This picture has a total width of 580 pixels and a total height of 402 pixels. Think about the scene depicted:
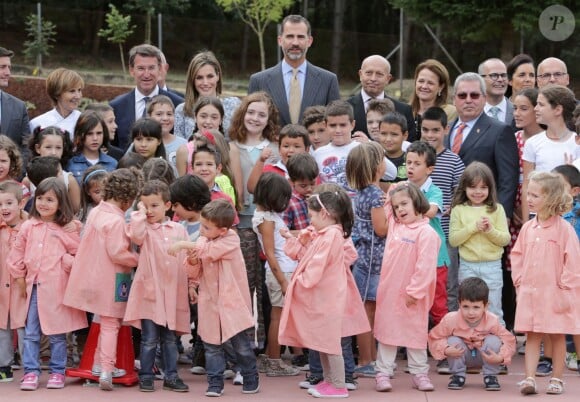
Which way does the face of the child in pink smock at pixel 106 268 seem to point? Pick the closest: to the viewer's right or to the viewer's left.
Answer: to the viewer's right

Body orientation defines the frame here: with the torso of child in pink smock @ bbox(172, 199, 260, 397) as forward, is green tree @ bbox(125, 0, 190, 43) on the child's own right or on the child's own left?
on the child's own right

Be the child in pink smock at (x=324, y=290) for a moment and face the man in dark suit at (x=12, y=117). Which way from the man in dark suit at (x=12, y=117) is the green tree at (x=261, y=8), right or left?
right

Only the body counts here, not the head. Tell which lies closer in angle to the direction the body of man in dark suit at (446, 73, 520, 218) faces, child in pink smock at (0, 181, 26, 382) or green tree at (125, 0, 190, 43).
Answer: the child in pink smock

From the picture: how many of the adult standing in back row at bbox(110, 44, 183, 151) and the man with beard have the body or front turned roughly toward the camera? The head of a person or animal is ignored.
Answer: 2

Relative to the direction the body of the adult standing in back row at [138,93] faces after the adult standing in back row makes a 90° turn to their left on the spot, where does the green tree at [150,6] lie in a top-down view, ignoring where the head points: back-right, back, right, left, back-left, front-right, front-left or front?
left
